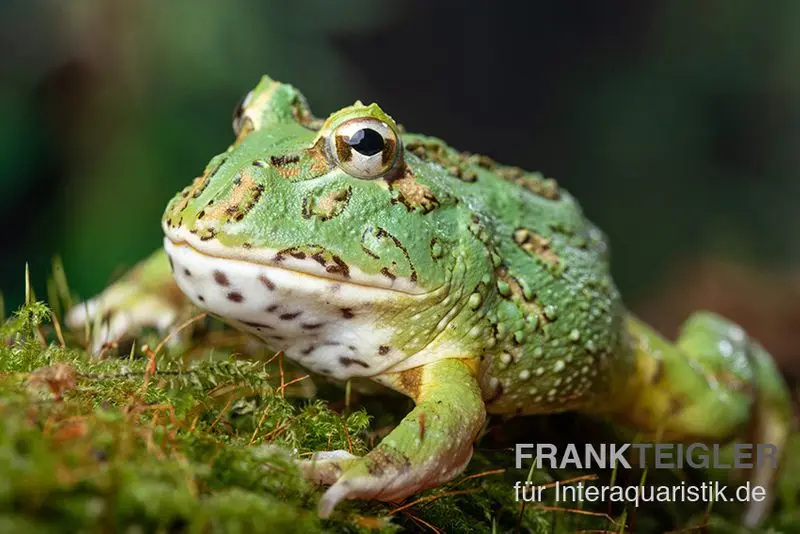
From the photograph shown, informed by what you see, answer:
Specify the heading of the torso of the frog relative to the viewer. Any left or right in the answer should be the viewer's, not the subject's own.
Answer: facing the viewer and to the left of the viewer
